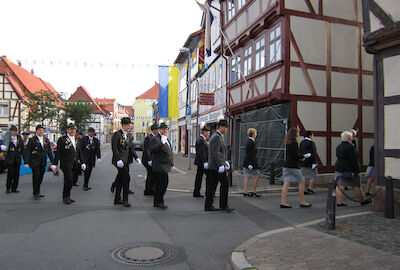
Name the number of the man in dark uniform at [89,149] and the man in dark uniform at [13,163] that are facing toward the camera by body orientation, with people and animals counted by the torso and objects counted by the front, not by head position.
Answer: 2

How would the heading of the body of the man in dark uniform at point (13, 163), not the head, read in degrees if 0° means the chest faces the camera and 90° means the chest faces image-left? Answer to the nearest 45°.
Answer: approximately 0°

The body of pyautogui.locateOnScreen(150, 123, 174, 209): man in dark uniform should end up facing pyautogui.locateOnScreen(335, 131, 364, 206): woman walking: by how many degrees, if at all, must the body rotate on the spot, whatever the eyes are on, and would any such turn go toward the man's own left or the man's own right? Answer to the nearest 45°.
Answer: approximately 45° to the man's own left

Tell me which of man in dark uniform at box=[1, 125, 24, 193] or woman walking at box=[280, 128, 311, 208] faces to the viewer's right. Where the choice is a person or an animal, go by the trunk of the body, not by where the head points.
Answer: the woman walking
